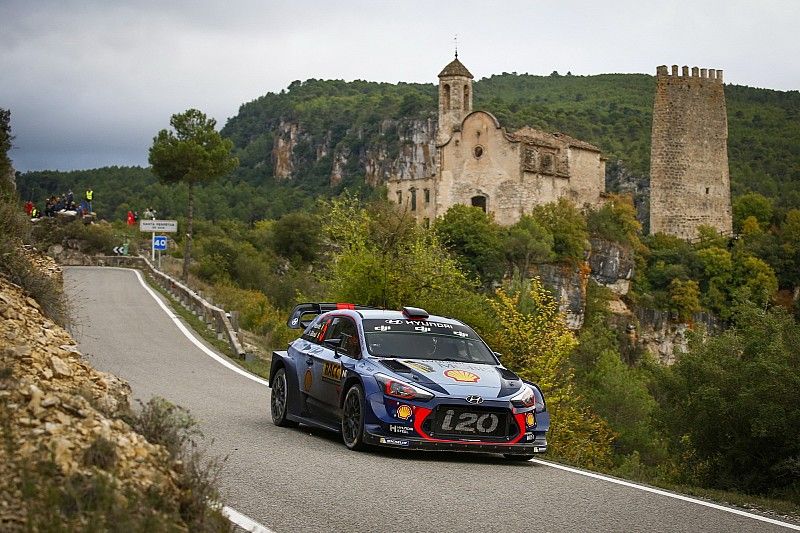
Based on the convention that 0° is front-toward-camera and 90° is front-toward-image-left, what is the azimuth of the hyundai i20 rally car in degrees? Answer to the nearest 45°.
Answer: approximately 315°

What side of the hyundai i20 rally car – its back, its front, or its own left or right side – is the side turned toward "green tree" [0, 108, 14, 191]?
back

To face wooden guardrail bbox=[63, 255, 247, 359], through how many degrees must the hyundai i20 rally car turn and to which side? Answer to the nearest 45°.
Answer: approximately 135° to its left

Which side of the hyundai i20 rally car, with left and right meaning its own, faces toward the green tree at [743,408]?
left

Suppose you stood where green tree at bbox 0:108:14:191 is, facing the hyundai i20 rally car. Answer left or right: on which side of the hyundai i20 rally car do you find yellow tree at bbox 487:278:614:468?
left

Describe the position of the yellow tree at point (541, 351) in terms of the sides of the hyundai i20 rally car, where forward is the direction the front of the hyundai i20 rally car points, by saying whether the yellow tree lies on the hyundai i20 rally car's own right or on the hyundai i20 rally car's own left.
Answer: on the hyundai i20 rally car's own left

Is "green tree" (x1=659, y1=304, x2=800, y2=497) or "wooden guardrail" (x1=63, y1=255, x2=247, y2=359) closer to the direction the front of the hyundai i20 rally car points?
the green tree
